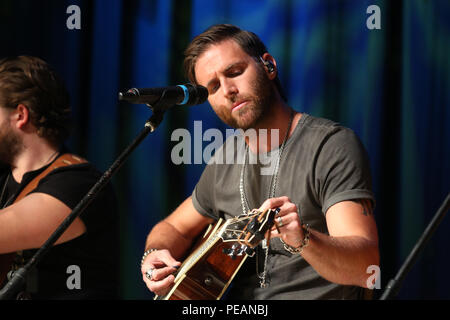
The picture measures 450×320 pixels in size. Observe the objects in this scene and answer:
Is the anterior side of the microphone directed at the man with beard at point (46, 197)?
no

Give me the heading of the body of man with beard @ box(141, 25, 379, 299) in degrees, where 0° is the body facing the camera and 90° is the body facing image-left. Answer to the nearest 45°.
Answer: approximately 45°

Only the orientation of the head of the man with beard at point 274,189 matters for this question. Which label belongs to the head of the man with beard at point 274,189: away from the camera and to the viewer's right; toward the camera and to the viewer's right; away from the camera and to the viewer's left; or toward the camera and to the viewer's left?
toward the camera and to the viewer's left

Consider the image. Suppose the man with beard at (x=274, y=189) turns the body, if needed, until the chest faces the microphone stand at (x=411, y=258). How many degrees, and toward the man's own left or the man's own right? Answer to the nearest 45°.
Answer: approximately 45° to the man's own left

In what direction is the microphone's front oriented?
to the viewer's right

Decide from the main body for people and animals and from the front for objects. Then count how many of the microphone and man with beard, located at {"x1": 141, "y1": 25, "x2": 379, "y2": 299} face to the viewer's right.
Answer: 1

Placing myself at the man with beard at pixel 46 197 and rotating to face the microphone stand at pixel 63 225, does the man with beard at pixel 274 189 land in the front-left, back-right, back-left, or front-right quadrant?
front-left
